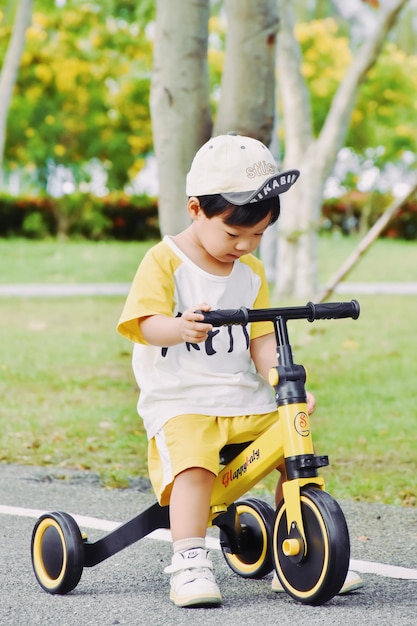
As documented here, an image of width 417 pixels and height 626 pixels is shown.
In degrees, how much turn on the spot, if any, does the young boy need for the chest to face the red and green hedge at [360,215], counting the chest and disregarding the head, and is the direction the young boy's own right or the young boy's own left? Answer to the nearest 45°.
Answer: approximately 135° to the young boy's own left

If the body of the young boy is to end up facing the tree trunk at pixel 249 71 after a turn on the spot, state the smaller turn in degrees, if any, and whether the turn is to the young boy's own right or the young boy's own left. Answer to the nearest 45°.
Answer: approximately 135° to the young boy's own left

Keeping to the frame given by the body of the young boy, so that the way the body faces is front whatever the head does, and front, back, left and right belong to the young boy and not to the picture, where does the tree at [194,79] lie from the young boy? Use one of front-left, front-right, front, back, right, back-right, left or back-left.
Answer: back-left

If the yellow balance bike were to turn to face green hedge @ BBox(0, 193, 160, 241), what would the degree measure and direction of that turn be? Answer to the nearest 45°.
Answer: approximately 135° to its left

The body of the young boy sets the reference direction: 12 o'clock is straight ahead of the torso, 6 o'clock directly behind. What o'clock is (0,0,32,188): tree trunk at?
The tree trunk is roughly at 7 o'clock from the young boy.

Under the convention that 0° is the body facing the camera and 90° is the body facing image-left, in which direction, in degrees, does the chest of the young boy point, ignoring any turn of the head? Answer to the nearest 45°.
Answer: approximately 315°

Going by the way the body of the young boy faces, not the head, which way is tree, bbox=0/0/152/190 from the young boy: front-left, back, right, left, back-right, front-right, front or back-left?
back-left

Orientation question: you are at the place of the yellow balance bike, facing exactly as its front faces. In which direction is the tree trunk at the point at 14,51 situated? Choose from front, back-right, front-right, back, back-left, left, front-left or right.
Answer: back-left

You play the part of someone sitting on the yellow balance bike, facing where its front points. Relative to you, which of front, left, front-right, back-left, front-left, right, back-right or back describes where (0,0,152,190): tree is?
back-left
